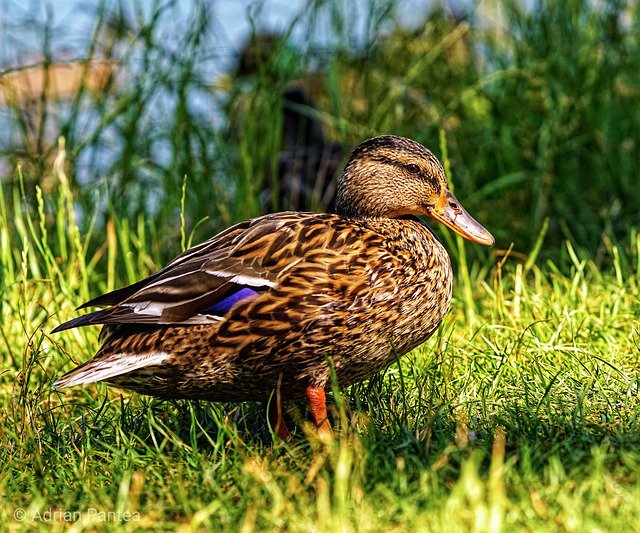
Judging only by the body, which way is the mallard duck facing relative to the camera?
to the viewer's right
